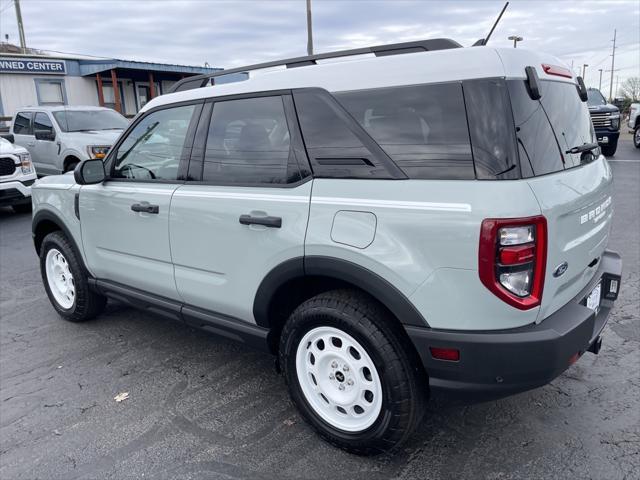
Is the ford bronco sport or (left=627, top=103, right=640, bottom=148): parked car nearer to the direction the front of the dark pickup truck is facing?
the ford bronco sport

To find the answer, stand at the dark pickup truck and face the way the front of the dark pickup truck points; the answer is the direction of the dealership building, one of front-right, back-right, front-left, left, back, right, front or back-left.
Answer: back-right

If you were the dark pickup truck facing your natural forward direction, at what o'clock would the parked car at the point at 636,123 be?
The parked car is roughly at 8 o'clock from the dark pickup truck.

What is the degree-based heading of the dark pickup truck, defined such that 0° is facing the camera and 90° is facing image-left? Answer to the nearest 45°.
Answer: approximately 315°

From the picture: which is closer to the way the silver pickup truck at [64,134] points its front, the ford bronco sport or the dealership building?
the ford bronco sport

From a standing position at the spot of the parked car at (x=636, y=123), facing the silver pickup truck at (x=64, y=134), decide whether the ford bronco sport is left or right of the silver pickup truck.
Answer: left

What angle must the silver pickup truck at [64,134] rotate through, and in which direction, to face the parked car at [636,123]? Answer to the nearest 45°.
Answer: approximately 45° to its left

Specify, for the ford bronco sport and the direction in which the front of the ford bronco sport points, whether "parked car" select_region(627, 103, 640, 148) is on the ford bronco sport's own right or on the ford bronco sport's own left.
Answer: on the ford bronco sport's own right

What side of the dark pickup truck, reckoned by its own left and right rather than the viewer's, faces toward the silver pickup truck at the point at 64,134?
right

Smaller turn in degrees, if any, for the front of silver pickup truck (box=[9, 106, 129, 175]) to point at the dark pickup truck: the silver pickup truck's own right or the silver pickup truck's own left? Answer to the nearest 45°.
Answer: approximately 45° to the silver pickup truck's own left

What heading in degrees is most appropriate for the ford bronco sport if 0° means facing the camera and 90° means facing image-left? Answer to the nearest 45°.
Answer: approximately 135°

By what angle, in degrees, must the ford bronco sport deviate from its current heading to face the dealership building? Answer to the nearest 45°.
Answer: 0° — it already faces it
